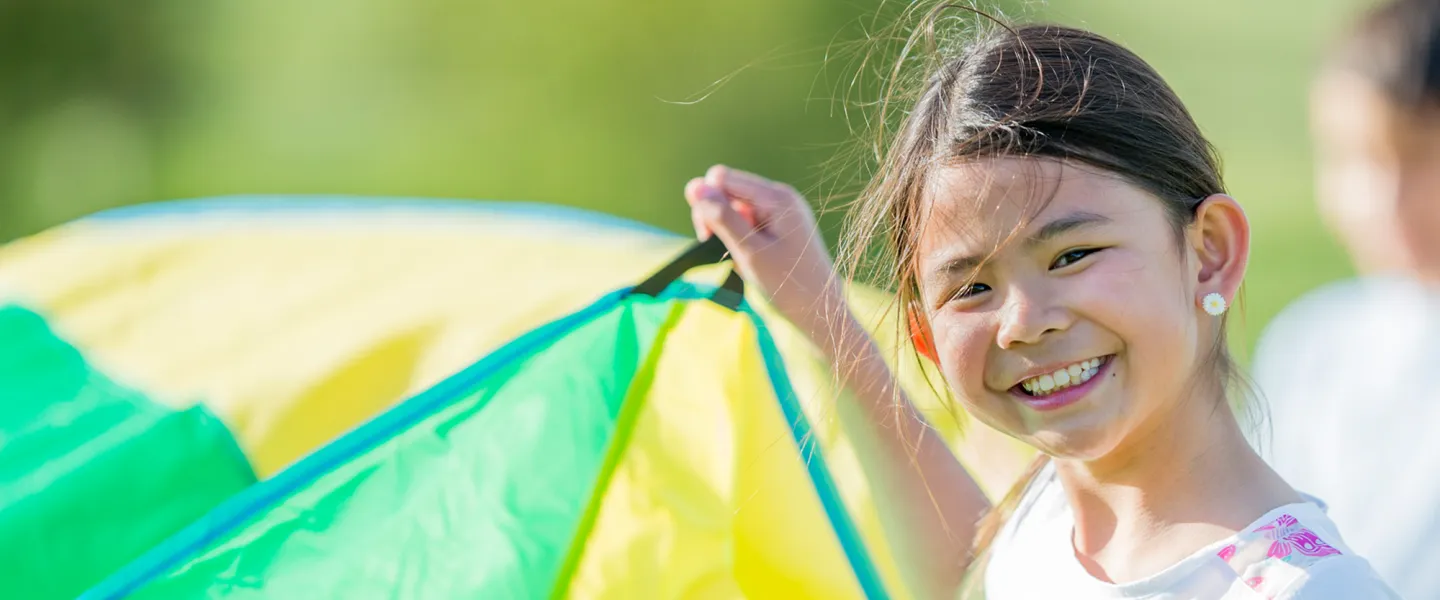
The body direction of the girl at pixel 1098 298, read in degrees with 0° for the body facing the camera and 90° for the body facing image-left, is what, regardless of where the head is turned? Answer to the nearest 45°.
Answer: approximately 45°

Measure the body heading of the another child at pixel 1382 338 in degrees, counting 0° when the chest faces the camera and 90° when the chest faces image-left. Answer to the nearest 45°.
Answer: approximately 45°

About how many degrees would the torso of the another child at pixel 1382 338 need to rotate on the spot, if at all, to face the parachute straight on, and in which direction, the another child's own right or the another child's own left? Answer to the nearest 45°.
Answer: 0° — they already face it

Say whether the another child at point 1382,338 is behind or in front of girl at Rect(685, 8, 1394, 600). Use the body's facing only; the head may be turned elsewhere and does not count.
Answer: behind

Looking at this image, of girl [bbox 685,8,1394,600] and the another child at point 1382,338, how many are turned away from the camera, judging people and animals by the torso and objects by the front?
0

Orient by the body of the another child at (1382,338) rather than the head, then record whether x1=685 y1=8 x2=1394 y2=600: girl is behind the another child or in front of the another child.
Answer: in front
